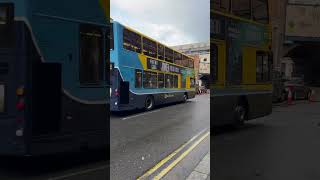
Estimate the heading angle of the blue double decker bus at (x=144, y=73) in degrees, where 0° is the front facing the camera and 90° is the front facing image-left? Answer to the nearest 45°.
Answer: approximately 225°
